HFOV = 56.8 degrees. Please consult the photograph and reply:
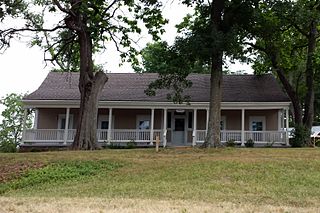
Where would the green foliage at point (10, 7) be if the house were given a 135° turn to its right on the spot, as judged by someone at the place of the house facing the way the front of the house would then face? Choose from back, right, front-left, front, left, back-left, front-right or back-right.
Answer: left

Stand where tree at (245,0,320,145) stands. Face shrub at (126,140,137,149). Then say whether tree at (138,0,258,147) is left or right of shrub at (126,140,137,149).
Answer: left

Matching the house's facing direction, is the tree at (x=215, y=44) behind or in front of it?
in front

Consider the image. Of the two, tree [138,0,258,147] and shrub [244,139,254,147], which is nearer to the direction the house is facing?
the tree

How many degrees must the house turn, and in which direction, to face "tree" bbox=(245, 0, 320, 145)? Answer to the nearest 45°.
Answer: approximately 90° to its left

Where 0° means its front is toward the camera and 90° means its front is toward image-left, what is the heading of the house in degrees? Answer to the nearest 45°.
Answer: approximately 0°

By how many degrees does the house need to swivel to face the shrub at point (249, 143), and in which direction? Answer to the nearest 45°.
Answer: approximately 90° to its left

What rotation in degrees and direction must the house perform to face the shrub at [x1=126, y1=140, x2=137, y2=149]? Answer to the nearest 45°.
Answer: approximately 45° to its right
